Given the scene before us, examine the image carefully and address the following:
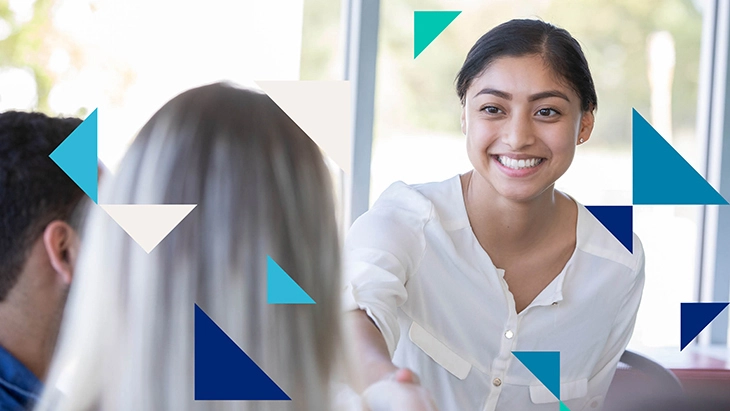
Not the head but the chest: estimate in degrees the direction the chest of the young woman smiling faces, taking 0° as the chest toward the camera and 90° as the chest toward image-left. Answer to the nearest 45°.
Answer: approximately 0°
